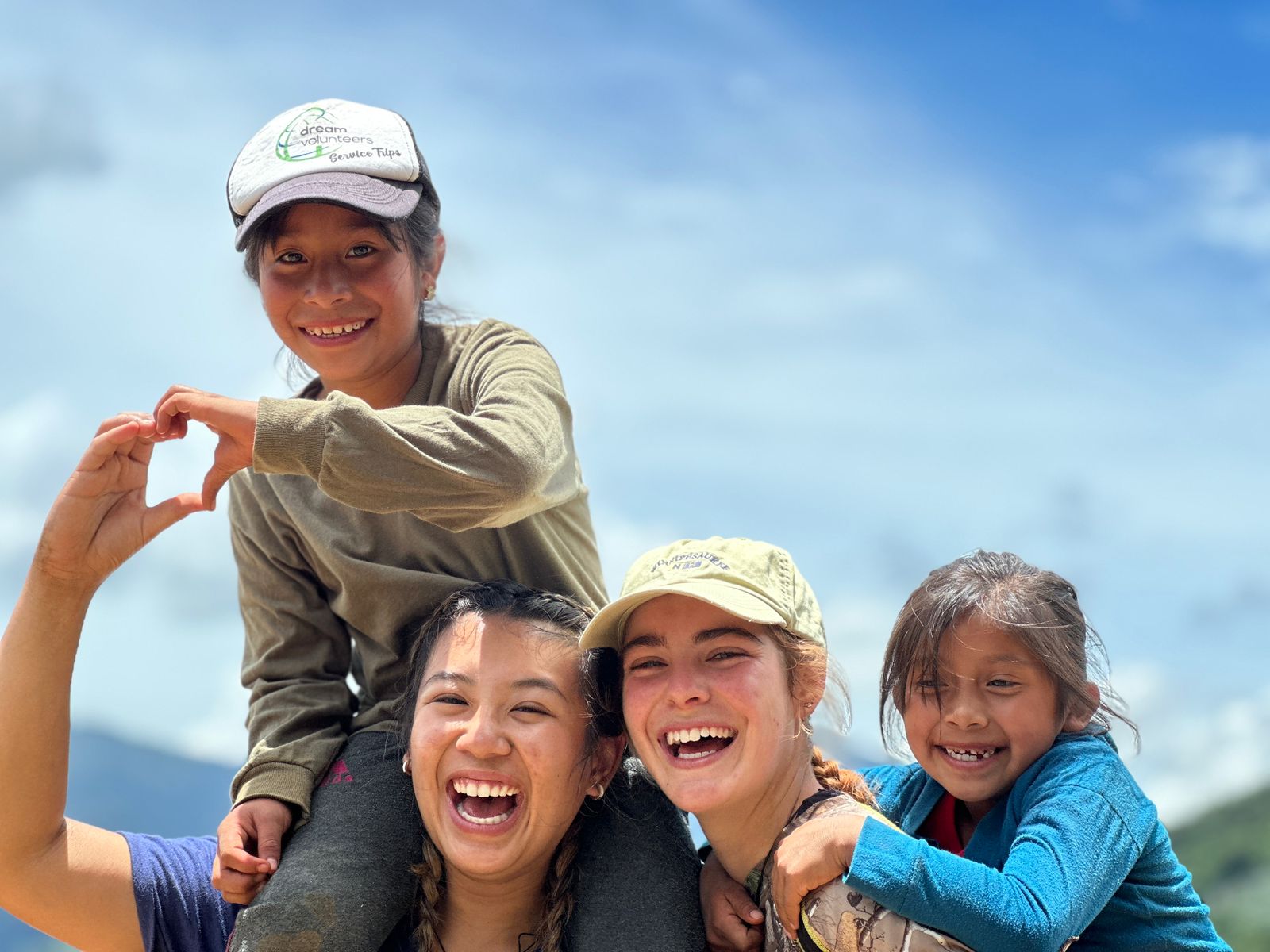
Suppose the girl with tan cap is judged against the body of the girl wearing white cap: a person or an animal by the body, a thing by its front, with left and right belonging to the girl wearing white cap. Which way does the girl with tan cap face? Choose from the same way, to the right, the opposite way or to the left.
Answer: the same way

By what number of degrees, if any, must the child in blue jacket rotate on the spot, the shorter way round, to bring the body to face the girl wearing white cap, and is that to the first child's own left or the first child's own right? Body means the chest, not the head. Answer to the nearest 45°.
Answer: approximately 45° to the first child's own right

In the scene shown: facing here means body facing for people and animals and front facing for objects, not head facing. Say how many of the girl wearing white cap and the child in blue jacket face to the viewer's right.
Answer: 0

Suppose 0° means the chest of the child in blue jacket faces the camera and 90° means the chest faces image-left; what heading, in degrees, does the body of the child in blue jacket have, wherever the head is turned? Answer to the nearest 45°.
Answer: approximately 45°

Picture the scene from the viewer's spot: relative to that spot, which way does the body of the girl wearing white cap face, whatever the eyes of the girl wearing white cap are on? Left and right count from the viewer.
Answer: facing the viewer and to the left of the viewer

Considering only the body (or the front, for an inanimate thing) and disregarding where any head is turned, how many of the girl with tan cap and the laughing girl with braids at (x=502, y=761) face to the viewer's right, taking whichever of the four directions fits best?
0

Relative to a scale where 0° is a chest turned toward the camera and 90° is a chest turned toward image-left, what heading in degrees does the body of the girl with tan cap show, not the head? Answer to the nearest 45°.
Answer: approximately 45°

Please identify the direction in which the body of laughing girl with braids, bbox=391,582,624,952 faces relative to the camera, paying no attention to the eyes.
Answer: toward the camera

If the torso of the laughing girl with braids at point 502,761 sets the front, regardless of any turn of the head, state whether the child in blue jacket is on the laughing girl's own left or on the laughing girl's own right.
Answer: on the laughing girl's own left

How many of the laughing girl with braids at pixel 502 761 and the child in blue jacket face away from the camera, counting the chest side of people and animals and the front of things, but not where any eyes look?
0

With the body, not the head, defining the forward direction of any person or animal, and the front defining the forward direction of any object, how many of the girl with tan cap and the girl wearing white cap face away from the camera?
0

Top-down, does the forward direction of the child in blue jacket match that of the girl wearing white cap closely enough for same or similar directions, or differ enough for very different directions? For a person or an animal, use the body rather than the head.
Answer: same or similar directions
